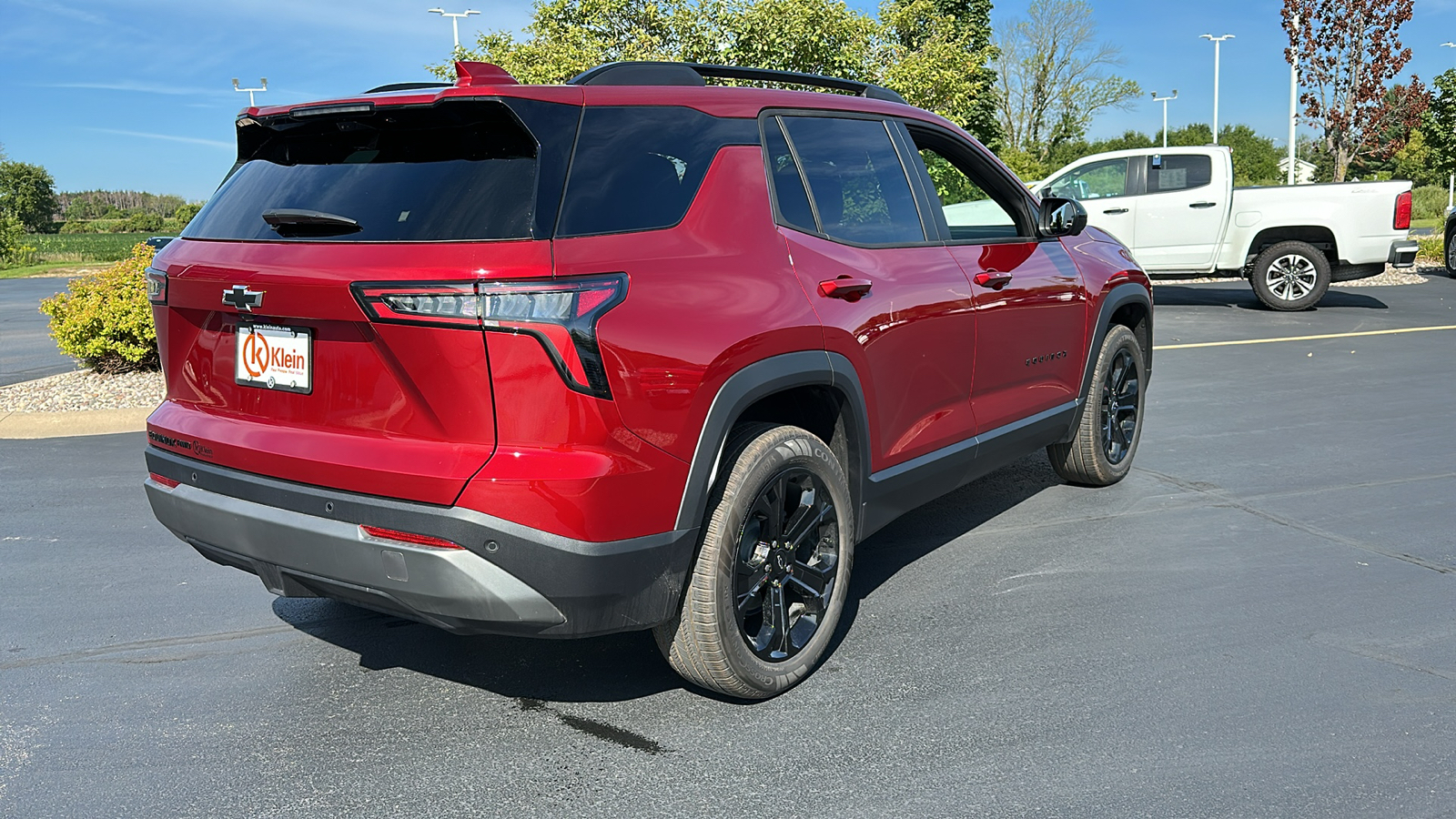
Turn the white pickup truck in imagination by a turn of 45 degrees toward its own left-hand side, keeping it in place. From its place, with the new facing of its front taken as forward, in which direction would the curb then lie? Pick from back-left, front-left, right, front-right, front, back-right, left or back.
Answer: front

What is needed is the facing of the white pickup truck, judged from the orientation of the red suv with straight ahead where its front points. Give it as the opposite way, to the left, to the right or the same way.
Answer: to the left

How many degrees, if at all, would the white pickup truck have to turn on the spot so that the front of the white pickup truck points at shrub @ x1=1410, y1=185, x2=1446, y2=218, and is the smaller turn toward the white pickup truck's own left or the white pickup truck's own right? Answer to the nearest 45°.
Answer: approximately 90° to the white pickup truck's own right

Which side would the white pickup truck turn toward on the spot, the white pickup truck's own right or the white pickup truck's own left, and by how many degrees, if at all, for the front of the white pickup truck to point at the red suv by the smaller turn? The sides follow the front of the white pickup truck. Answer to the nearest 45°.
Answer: approximately 90° to the white pickup truck's own left

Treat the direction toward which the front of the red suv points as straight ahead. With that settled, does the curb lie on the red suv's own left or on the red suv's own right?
on the red suv's own left

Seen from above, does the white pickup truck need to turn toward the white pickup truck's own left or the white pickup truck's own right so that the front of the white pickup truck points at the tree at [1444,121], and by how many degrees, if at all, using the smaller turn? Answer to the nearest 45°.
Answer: approximately 90° to the white pickup truck's own right

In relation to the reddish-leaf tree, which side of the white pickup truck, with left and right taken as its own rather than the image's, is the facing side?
right

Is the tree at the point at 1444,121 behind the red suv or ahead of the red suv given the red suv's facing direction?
ahead

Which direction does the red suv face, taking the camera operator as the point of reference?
facing away from the viewer and to the right of the viewer

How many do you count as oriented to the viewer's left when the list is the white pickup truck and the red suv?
1

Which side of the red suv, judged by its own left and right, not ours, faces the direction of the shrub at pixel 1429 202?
front

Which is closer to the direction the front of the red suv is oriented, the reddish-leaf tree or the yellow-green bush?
the reddish-leaf tree

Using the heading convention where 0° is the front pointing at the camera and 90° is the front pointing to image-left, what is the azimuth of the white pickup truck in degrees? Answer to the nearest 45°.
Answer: approximately 90°
